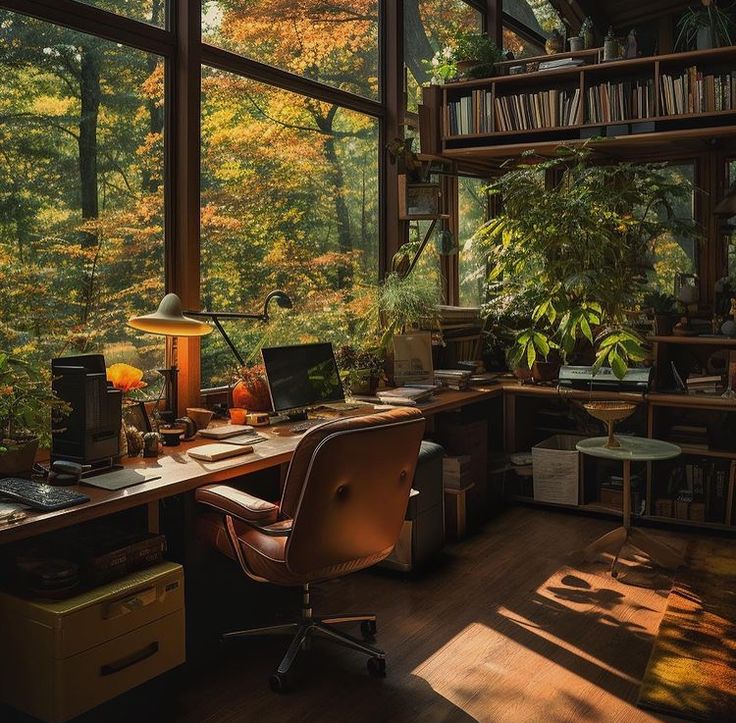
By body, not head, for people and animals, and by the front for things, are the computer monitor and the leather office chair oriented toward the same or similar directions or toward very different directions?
very different directions

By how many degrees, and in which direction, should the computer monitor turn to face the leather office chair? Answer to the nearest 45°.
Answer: approximately 45° to its right

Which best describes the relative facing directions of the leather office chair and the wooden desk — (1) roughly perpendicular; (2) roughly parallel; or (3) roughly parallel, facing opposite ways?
roughly parallel, facing opposite ways

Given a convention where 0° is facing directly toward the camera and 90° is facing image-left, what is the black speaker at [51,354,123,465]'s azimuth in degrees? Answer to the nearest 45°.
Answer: approximately 315°

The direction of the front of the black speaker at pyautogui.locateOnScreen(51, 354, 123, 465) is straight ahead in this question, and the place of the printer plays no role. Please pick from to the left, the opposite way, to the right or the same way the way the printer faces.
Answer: to the right

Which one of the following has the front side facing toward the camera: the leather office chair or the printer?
the printer

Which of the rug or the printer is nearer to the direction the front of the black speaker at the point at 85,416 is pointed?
the rug

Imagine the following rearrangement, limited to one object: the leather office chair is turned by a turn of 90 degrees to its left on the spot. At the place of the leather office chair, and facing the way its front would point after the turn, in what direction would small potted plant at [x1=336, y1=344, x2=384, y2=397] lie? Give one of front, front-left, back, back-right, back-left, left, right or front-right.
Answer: back-right

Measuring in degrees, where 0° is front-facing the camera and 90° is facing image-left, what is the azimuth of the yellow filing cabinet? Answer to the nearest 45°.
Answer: approximately 315°

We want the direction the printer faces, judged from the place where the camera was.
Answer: facing the viewer

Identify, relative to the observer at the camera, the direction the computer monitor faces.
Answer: facing the viewer and to the right of the viewer

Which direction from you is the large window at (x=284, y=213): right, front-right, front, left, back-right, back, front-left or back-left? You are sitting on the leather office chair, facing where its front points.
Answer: front-right

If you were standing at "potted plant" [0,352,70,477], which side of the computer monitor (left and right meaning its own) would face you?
right

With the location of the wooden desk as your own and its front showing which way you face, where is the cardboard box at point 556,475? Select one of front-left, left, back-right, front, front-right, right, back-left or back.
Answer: left

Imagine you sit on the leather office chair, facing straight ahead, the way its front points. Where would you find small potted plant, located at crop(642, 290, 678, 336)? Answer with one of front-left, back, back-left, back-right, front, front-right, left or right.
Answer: right

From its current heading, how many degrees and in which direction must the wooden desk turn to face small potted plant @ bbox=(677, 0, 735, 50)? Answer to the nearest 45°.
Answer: approximately 90° to its left
